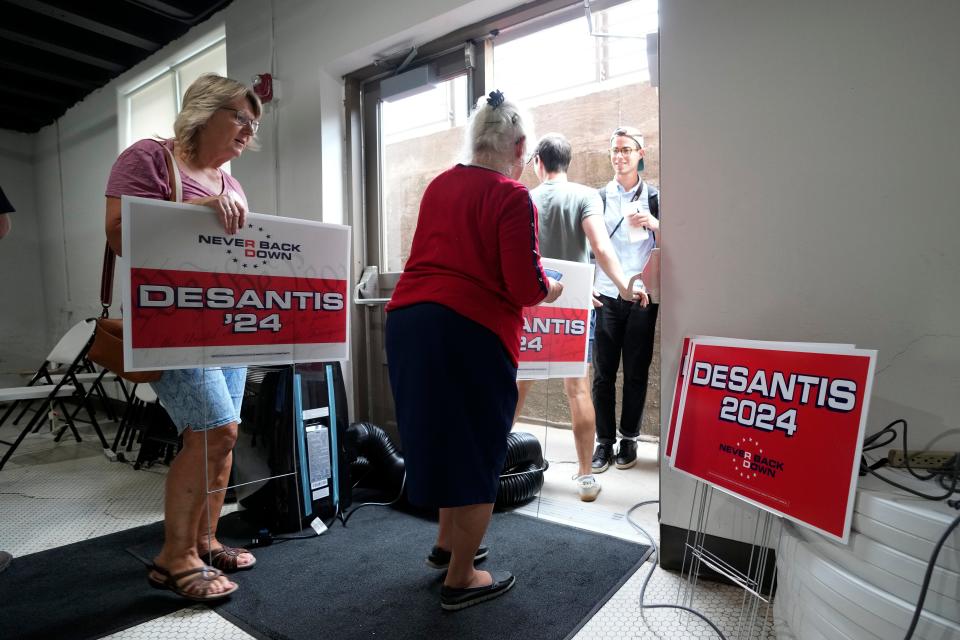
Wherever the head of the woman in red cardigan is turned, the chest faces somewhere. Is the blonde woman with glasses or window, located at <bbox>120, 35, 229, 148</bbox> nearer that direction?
the window

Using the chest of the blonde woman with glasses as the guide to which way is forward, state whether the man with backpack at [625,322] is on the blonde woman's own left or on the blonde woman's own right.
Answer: on the blonde woman's own left

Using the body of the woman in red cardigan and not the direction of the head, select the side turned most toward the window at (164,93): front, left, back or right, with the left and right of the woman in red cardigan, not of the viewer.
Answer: left

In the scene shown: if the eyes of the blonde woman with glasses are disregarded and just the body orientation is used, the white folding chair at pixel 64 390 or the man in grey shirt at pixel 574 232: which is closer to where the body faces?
the man in grey shirt

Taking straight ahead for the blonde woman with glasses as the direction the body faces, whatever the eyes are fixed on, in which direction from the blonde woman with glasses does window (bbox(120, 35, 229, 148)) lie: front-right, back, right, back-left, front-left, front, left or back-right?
back-left

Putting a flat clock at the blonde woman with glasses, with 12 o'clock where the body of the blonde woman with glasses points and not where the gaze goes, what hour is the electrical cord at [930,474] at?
The electrical cord is roughly at 12 o'clock from the blonde woman with glasses.

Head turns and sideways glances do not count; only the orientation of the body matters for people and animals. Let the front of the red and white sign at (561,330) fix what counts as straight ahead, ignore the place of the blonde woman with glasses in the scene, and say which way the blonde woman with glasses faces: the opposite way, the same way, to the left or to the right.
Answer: to the left

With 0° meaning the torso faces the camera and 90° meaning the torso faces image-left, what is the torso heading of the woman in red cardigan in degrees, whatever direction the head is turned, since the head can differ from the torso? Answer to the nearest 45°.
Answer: approximately 225°

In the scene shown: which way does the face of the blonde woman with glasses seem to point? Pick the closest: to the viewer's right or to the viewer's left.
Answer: to the viewer's right
